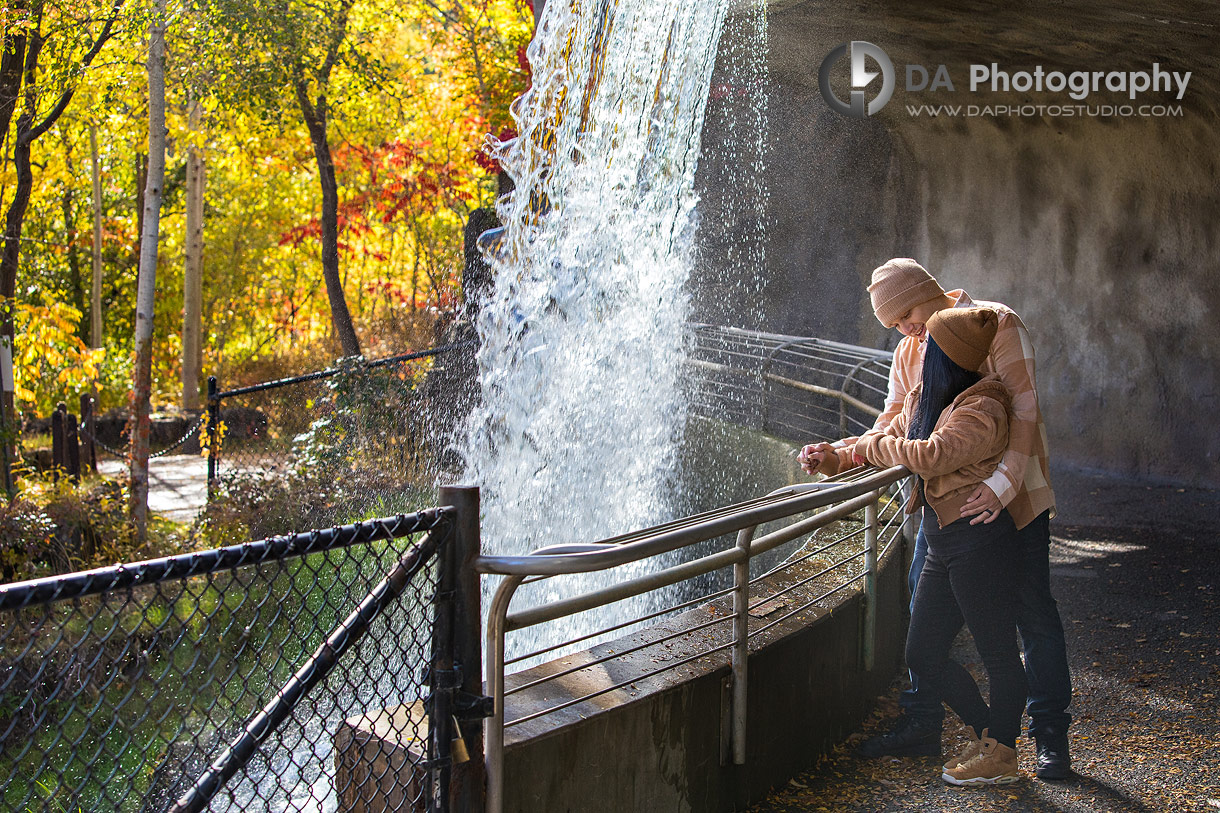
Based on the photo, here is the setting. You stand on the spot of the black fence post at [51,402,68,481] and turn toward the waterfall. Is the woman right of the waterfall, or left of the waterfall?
right

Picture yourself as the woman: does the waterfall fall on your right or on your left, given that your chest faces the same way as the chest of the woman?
on your right

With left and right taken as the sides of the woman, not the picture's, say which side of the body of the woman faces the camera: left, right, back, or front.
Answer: left

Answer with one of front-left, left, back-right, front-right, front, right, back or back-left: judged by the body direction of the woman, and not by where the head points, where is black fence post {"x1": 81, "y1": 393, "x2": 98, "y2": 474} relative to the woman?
front-right

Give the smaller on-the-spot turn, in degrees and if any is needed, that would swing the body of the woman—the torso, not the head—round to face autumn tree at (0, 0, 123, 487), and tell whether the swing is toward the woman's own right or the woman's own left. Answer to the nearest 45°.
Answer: approximately 45° to the woman's own right

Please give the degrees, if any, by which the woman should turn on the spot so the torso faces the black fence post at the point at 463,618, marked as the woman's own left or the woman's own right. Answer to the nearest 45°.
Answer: approximately 45° to the woman's own left

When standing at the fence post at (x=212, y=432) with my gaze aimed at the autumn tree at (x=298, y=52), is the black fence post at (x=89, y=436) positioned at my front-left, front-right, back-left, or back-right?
front-left
